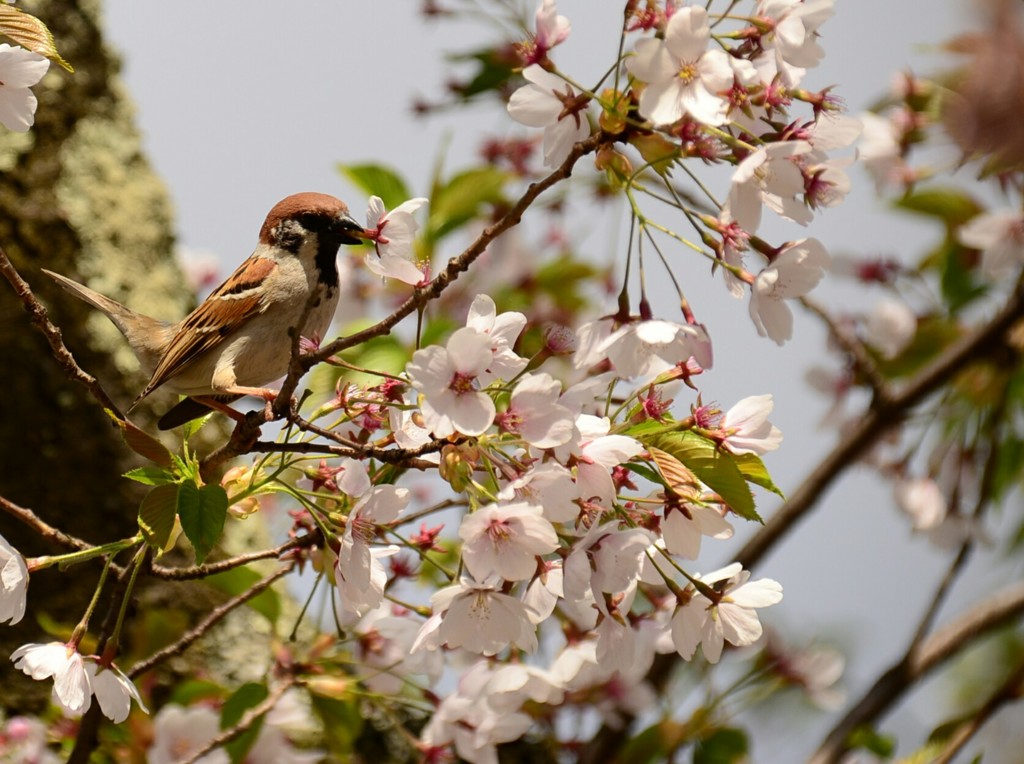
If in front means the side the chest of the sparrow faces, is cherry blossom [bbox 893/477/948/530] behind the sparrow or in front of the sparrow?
in front

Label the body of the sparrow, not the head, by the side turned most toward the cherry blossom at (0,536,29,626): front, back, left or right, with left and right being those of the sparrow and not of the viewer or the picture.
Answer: back

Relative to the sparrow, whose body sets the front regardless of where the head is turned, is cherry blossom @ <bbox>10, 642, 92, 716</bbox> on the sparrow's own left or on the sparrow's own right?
on the sparrow's own right

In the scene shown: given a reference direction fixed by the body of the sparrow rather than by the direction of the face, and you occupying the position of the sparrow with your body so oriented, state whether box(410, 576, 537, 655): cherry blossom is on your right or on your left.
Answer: on your right

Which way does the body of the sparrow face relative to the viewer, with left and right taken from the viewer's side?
facing to the right of the viewer
